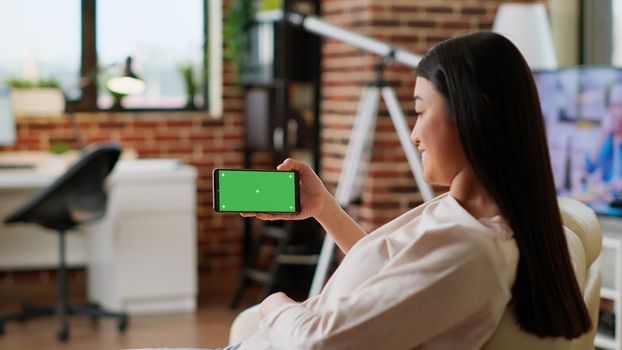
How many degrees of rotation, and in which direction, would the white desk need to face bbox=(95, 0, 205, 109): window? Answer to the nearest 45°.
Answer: approximately 180°

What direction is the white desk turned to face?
toward the camera

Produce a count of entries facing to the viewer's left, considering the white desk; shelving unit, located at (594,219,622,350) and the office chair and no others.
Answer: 1

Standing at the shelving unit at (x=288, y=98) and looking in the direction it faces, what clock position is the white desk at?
The white desk is roughly at 2 o'clock from the shelving unit.

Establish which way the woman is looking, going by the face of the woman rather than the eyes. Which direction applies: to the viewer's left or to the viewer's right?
to the viewer's left

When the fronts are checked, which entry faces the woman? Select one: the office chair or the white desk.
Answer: the white desk

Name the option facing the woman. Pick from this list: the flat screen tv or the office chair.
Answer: the flat screen tv

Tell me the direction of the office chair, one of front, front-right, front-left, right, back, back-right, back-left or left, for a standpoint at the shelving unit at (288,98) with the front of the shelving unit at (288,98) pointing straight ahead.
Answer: front-right

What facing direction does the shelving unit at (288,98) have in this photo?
toward the camera
